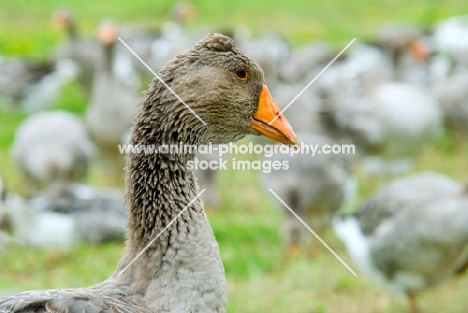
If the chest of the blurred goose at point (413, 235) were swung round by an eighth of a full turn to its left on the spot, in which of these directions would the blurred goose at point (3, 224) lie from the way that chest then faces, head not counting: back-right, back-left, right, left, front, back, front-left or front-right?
back-left

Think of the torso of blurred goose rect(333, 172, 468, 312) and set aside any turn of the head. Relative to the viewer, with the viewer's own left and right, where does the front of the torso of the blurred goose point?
facing to the right of the viewer

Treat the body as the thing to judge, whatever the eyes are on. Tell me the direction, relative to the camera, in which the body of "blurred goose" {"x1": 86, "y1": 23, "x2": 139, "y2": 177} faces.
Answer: toward the camera

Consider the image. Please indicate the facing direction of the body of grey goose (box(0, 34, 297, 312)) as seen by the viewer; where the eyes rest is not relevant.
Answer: to the viewer's right

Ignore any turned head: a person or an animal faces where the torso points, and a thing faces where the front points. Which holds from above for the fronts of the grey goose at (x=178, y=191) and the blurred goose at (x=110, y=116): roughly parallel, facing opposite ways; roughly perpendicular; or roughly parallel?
roughly perpendicular

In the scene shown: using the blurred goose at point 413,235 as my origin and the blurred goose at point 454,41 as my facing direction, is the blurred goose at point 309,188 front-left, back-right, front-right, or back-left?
front-left

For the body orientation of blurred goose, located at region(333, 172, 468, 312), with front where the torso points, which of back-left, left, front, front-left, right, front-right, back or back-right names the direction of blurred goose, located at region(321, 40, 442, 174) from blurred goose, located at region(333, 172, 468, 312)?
left
